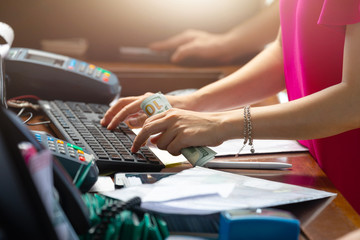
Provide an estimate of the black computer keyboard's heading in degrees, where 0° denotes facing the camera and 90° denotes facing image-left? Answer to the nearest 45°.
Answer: approximately 270°

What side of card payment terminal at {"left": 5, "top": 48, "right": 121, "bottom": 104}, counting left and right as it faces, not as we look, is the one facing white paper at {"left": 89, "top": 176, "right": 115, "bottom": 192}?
right

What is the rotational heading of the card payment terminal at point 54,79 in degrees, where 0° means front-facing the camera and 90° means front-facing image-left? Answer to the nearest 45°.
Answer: approximately 270°

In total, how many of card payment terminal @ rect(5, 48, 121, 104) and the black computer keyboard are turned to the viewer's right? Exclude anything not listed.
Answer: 2
